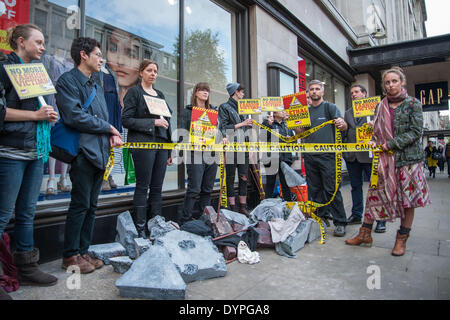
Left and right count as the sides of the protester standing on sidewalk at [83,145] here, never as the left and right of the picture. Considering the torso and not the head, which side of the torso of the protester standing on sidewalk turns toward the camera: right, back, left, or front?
right

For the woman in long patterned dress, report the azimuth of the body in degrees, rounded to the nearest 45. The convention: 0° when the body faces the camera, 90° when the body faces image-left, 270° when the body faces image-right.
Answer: approximately 45°

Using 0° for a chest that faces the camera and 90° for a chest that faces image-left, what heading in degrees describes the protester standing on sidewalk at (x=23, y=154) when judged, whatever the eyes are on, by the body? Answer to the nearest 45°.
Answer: approximately 270°

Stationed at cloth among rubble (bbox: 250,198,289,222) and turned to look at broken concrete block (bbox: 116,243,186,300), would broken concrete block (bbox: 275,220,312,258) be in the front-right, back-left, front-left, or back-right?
front-left

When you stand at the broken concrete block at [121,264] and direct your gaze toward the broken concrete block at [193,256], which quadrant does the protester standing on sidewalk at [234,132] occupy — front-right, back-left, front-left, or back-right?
front-left

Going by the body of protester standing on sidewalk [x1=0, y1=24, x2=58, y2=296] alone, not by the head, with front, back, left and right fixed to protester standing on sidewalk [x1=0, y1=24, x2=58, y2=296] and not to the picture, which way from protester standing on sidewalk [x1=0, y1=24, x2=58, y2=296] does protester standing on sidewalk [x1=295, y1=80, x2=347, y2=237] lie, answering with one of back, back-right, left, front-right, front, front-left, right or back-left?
front

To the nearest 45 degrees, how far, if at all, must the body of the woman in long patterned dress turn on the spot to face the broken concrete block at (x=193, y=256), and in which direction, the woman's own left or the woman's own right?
0° — they already face it

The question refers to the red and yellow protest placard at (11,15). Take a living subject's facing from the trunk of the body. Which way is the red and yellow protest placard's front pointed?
toward the camera

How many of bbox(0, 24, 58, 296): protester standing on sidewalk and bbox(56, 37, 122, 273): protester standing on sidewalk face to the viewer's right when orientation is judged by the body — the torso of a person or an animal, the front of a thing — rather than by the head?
2

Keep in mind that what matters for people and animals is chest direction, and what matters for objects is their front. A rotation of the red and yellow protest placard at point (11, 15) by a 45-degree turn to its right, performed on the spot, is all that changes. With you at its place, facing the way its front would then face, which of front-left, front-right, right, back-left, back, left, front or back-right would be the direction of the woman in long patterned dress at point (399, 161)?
left

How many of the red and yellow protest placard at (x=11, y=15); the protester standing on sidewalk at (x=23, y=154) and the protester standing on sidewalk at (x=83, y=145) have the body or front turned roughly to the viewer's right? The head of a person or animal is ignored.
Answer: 2

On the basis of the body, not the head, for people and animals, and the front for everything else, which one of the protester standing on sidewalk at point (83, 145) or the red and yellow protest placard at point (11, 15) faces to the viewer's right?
the protester standing on sidewalk

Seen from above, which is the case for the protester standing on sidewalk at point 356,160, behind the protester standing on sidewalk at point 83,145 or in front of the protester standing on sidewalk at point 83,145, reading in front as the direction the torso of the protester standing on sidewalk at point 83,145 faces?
in front

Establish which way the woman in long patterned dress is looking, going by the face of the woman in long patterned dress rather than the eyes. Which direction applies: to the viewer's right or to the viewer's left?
to the viewer's left
